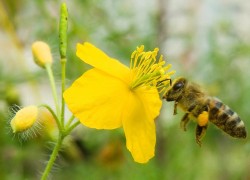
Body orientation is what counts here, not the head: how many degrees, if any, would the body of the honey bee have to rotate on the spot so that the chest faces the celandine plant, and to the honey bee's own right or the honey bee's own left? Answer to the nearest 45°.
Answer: approximately 45° to the honey bee's own left

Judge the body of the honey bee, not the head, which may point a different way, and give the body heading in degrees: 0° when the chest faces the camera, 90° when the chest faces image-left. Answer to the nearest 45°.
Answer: approximately 90°
